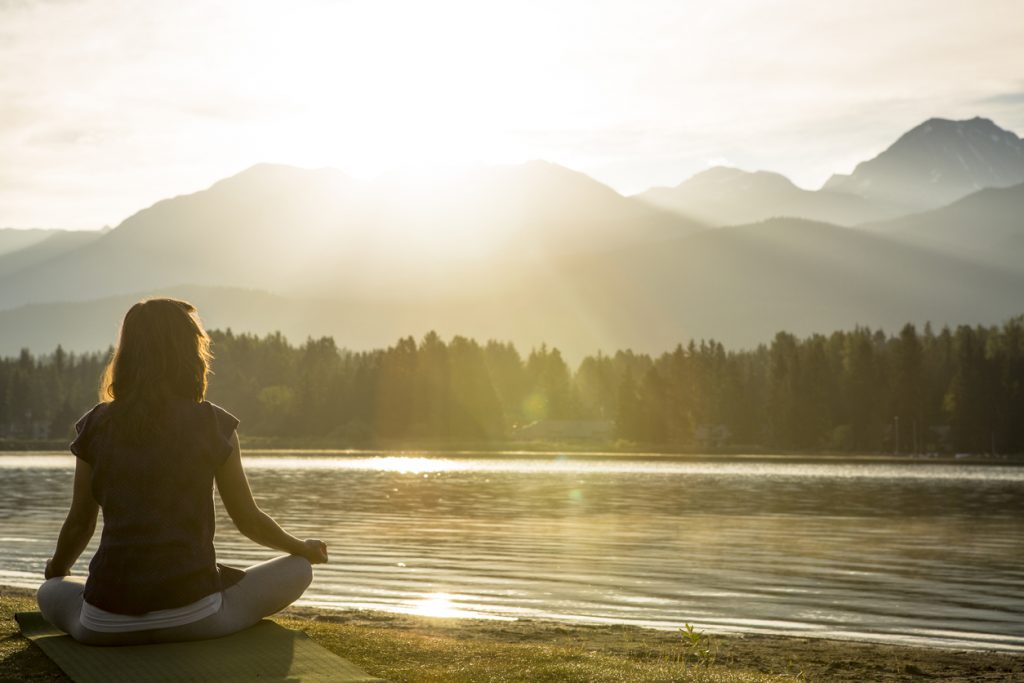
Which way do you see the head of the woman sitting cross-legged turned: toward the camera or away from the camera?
away from the camera

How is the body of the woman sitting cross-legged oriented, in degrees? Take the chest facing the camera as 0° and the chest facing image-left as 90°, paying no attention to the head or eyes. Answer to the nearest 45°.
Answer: approximately 180°

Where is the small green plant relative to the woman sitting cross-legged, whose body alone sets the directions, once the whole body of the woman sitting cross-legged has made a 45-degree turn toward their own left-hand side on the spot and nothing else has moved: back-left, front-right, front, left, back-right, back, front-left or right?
right
